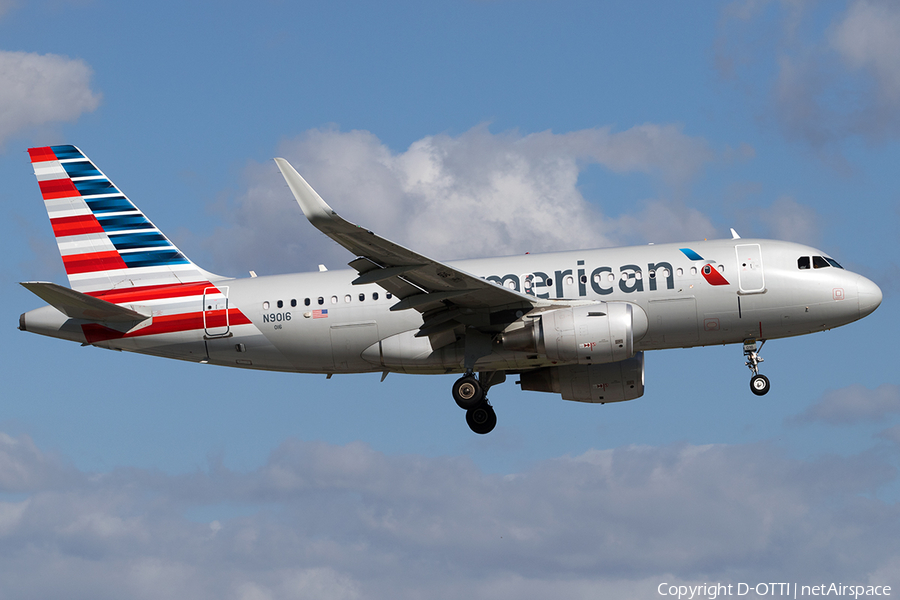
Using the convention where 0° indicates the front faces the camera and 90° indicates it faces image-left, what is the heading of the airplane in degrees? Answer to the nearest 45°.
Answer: approximately 270°
